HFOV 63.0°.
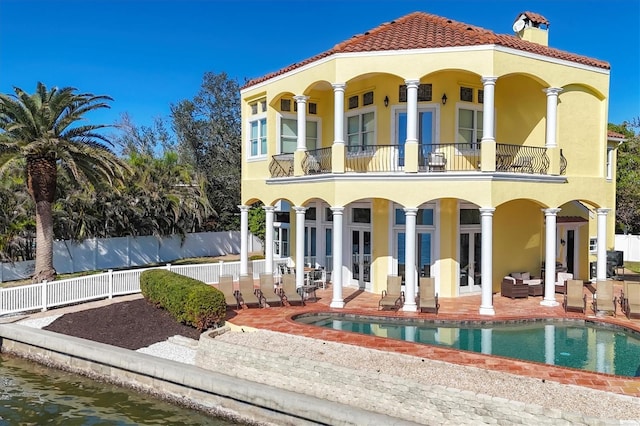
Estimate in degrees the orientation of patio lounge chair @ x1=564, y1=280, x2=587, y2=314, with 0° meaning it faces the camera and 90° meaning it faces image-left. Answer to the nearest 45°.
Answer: approximately 0°

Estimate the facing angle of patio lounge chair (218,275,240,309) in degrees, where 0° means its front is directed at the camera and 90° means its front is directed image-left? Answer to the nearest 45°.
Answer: approximately 315°

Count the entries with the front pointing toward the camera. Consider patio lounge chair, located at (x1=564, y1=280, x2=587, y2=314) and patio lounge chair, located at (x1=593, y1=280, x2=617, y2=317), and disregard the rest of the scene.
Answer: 2

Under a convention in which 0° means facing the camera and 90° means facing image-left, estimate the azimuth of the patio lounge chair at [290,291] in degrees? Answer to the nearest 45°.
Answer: approximately 315°

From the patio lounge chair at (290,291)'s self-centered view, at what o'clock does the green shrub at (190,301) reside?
The green shrub is roughly at 3 o'clock from the patio lounge chair.

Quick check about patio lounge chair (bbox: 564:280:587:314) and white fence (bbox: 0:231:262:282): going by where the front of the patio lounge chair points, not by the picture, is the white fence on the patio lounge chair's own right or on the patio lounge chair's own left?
on the patio lounge chair's own right

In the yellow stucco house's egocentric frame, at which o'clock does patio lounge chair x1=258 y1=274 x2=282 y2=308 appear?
The patio lounge chair is roughly at 2 o'clock from the yellow stucco house.

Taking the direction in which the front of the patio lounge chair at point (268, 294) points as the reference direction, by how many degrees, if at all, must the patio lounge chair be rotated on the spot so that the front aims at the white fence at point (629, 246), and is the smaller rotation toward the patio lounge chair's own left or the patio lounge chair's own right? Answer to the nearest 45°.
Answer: approximately 90° to the patio lounge chair's own left

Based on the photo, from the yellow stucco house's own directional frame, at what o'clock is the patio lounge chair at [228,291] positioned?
The patio lounge chair is roughly at 2 o'clock from the yellow stucco house.

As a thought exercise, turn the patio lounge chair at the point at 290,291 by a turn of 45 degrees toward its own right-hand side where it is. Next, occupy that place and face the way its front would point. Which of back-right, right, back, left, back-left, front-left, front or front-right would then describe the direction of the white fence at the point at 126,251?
back-right
